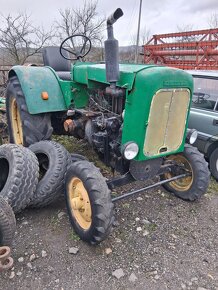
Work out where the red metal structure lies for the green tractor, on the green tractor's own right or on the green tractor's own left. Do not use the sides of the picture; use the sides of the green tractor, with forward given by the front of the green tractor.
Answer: on the green tractor's own left

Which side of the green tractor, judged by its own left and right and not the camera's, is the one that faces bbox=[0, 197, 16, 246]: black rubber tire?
right

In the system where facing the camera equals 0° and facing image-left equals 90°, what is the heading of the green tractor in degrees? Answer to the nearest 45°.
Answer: approximately 315°
